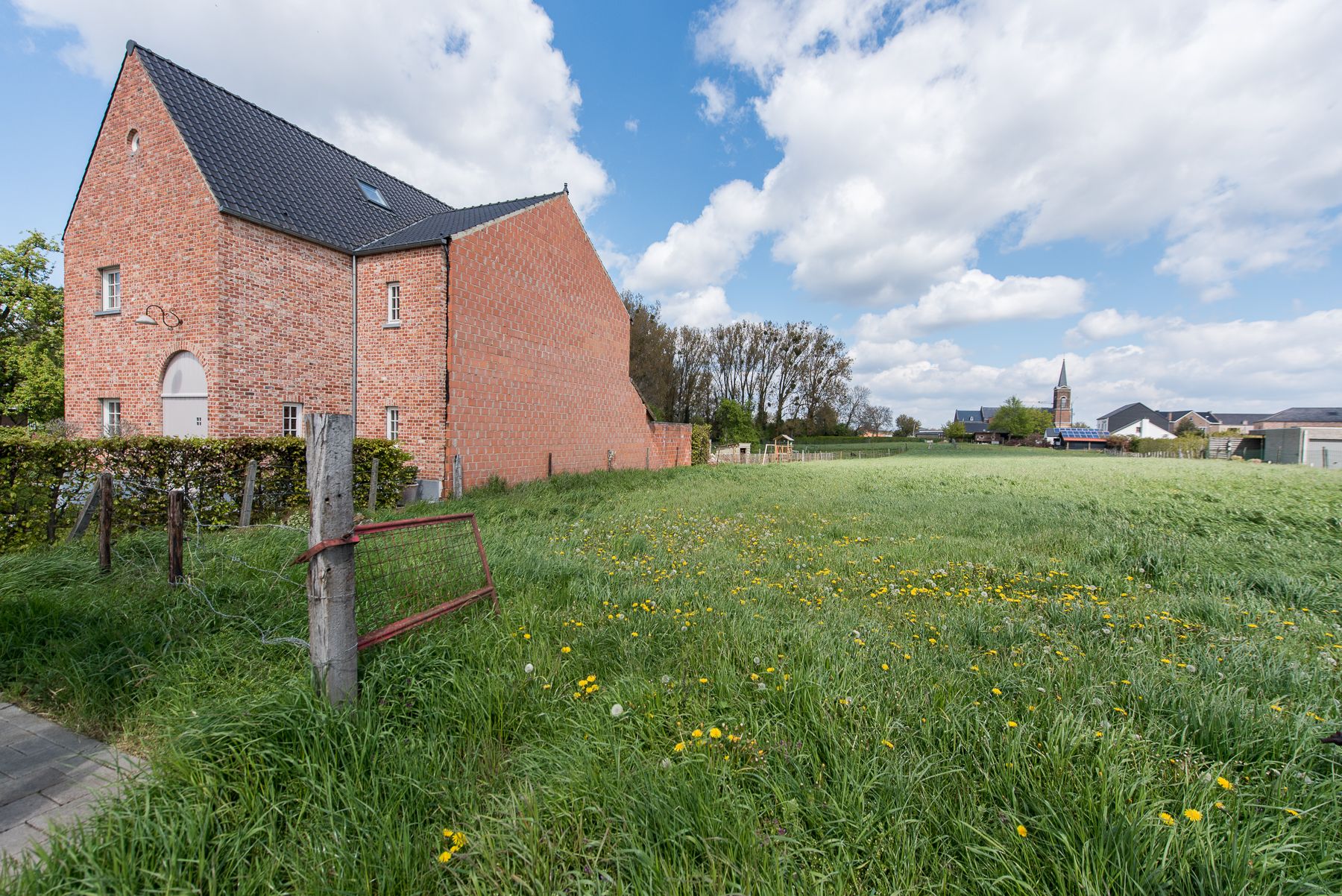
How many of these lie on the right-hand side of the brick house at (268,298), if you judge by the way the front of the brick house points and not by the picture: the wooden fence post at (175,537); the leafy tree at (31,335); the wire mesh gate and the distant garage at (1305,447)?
1

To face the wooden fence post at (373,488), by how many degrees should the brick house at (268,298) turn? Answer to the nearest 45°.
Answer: approximately 90° to its left

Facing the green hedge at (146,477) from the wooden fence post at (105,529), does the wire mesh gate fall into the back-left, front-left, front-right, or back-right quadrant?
back-right

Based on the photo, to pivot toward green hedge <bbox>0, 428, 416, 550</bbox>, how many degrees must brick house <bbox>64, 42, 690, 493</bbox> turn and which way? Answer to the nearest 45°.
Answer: approximately 45° to its left

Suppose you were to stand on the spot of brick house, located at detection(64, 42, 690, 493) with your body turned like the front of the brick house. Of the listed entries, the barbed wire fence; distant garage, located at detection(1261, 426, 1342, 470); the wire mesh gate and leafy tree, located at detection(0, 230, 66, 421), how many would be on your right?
1

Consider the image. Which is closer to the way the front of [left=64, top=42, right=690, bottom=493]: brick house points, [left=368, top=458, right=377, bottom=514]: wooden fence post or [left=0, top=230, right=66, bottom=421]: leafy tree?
the wooden fence post

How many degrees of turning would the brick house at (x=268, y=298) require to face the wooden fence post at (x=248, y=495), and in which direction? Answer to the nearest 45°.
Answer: approximately 45° to its left

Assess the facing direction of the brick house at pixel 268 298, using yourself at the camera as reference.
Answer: facing the viewer and to the left of the viewer

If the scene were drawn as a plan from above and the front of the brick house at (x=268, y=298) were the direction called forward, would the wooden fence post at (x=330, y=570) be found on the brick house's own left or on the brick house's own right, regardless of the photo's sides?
on the brick house's own left

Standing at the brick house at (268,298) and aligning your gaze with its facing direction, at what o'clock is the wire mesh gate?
The wire mesh gate is roughly at 10 o'clock from the brick house.
